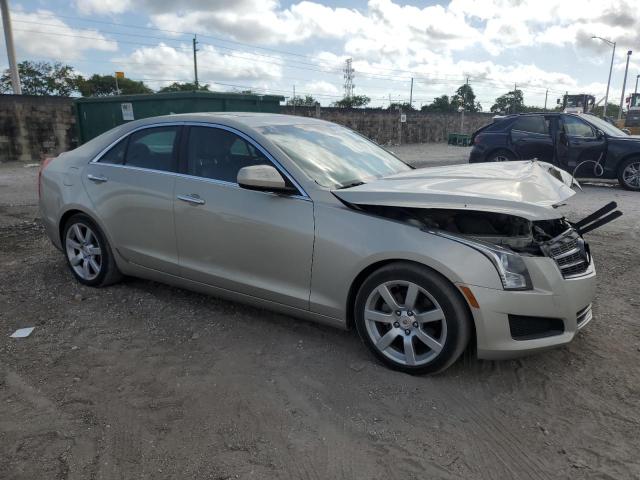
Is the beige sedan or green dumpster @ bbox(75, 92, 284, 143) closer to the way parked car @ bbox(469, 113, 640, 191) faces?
the beige sedan

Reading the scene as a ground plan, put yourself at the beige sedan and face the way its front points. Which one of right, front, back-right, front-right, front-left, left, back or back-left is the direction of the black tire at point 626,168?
left

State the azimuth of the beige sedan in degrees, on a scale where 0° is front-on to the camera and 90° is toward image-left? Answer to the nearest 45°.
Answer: approximately 315°

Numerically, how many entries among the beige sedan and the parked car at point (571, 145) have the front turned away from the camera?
0

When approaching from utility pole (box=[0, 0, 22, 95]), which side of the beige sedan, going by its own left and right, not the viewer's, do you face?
back

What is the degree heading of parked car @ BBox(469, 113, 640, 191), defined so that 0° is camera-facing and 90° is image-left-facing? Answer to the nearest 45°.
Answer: approximately 315°

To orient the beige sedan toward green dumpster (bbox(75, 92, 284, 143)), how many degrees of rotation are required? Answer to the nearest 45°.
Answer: approximately 180°

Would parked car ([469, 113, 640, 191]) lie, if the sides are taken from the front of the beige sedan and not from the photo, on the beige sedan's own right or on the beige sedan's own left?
on the beige sedan's own left

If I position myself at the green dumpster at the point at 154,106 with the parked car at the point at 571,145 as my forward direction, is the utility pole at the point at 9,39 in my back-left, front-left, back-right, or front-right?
back-left
